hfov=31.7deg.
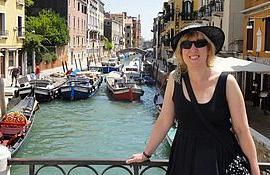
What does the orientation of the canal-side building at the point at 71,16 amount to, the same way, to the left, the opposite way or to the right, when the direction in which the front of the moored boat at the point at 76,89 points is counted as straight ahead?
to the left

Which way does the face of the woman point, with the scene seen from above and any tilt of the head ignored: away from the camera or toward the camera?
toward the camera

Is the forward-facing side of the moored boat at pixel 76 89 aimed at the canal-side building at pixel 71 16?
no

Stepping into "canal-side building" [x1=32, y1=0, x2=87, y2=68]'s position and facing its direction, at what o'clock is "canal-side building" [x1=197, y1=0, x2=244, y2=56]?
"canal-side building" [x1=197, y1=0, x2=244, y2=56] is roughly at 1 o'clock from "canal-side building" [x1=32, y1=0, x2=87, y2=68].

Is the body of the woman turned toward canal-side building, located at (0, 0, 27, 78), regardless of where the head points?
no

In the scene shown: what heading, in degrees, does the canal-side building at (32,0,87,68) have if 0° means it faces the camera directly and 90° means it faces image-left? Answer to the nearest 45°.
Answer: approximately 315°

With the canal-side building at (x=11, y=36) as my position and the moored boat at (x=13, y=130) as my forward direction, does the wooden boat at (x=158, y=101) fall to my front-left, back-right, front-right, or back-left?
front-left

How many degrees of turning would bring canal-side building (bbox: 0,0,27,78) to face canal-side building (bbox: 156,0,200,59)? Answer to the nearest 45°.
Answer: approximately 90° to its left

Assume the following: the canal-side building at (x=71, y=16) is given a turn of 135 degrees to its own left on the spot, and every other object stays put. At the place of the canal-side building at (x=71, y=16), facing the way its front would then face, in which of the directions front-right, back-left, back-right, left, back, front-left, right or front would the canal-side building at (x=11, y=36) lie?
back

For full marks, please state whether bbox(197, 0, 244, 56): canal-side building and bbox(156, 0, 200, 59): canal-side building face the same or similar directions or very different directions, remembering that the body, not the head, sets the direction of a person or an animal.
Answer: same or similar directions

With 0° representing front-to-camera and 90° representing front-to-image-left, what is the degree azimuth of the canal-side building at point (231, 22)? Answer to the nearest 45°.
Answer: approximately 45°

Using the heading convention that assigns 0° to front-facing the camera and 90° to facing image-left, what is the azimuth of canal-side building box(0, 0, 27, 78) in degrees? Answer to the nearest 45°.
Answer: approximately 315°

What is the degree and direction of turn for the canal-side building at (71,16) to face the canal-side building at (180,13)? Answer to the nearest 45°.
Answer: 0° — it already faces it

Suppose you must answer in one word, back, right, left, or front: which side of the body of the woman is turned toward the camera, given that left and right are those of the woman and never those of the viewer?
front
